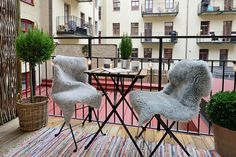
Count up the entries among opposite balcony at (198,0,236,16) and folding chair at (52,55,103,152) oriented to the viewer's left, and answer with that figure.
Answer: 0

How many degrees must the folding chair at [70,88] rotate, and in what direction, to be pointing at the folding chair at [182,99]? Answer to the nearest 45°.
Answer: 0° — it already faces it

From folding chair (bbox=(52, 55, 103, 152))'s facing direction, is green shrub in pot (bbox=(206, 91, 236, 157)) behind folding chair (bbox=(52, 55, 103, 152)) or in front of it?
in front

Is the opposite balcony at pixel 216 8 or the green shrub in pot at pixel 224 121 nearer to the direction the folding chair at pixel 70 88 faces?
the green shrub in pot

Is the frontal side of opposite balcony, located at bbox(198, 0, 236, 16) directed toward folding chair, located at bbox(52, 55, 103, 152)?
yes

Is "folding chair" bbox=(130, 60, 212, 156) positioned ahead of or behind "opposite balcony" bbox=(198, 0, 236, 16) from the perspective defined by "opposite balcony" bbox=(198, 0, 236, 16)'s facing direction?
ahead

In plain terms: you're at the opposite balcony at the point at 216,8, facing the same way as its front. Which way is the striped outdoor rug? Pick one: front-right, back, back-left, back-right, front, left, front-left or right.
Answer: front

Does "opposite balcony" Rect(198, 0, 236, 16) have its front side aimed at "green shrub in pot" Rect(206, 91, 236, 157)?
yes

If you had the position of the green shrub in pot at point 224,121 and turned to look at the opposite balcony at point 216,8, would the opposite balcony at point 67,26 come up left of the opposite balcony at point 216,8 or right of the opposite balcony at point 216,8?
left

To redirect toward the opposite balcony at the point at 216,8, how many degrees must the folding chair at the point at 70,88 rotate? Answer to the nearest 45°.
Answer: approximately 90° to its left

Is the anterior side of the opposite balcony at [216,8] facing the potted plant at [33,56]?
yes

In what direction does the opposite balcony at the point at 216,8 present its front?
toward the camera

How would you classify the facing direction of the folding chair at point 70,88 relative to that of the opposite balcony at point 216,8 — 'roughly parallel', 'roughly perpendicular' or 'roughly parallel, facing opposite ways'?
roughly perpendicular
